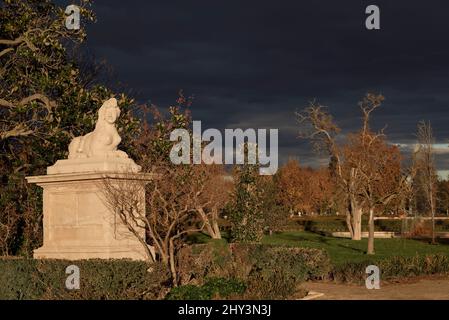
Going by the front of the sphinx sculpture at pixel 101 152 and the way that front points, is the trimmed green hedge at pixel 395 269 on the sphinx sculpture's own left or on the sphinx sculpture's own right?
on the sphinx sculpture's own left

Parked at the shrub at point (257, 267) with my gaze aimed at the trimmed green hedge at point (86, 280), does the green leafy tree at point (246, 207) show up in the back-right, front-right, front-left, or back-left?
back-right
